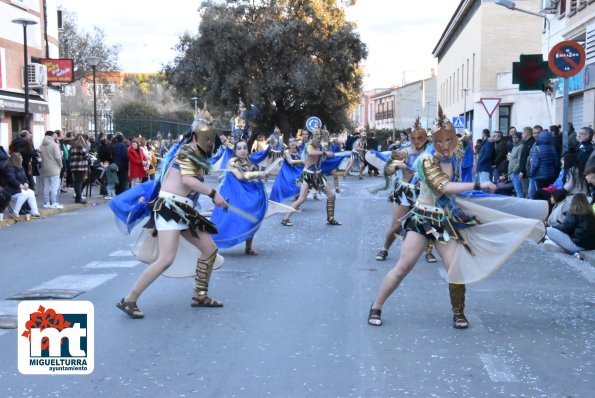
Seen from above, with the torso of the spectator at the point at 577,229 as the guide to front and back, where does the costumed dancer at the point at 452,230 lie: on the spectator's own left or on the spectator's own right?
on the spectator's own left

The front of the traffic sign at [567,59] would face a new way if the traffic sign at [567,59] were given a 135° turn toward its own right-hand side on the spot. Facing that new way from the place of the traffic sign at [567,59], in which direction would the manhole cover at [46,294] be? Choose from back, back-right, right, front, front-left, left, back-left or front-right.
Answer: left

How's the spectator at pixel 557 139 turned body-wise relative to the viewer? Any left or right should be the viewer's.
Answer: facing to the left of the viewer

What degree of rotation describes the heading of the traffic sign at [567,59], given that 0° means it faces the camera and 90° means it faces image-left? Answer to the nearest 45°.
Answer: approximately 0°

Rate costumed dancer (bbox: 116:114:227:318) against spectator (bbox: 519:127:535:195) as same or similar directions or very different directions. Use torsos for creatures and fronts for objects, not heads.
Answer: very different directions

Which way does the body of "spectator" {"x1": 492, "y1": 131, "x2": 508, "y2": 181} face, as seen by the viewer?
to the viewer's left

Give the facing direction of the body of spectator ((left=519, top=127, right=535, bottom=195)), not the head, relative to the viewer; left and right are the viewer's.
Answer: facing to the left of the viewer

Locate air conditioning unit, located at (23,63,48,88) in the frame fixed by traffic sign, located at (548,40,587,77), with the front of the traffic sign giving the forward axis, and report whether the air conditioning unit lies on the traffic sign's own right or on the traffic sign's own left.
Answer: on the traffic sign's own right

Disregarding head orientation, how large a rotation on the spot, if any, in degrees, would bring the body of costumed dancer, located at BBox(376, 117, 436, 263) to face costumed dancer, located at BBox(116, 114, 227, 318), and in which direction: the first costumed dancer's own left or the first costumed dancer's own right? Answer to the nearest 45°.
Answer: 0° — they already face them

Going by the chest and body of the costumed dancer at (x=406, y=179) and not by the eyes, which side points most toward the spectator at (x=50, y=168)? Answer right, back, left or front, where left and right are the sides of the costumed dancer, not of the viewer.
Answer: right

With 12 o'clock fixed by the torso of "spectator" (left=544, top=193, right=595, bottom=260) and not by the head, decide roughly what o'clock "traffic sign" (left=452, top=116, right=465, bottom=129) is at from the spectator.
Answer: The traffic sign is roughly at 1 o'clock from the spectator.
